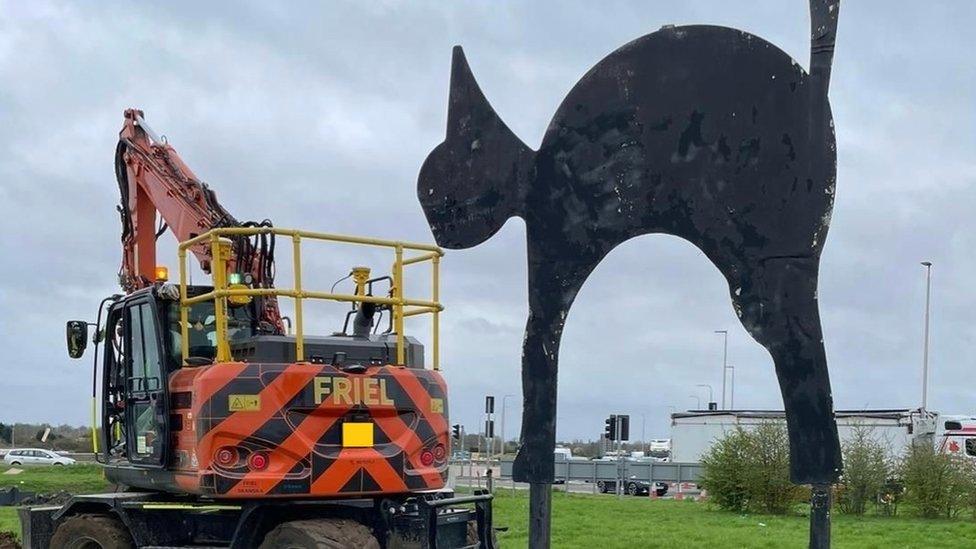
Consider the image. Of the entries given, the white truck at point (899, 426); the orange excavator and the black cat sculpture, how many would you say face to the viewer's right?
1

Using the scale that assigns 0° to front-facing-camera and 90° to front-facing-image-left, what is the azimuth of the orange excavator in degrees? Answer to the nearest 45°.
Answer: approximately 135°

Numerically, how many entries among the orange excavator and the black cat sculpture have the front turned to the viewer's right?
0

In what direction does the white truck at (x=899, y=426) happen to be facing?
to the viewer's right

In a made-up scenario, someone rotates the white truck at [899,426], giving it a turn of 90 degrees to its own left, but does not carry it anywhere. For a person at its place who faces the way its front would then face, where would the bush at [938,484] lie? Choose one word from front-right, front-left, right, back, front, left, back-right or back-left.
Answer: back

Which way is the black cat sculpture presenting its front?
to the viewer's left

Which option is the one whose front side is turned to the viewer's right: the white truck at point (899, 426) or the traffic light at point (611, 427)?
the white truck

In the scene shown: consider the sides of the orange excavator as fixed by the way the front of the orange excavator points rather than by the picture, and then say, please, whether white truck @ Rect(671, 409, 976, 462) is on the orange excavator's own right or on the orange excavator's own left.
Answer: on the orange excavator's own right

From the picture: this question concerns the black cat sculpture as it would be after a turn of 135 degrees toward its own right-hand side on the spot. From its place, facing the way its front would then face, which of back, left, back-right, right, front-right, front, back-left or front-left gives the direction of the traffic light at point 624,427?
front-left

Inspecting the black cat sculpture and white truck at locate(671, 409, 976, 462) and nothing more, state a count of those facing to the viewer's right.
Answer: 1
